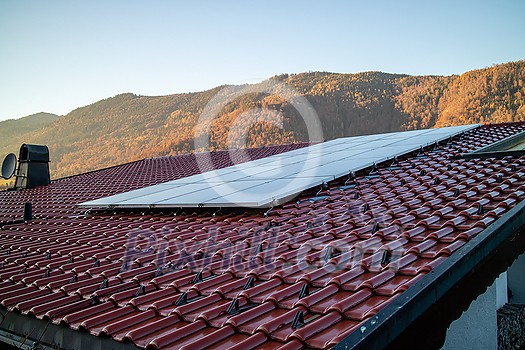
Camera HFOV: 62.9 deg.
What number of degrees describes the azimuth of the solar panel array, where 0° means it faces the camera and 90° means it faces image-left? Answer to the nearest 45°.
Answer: approximately 45°

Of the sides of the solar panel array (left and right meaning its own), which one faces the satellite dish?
right
